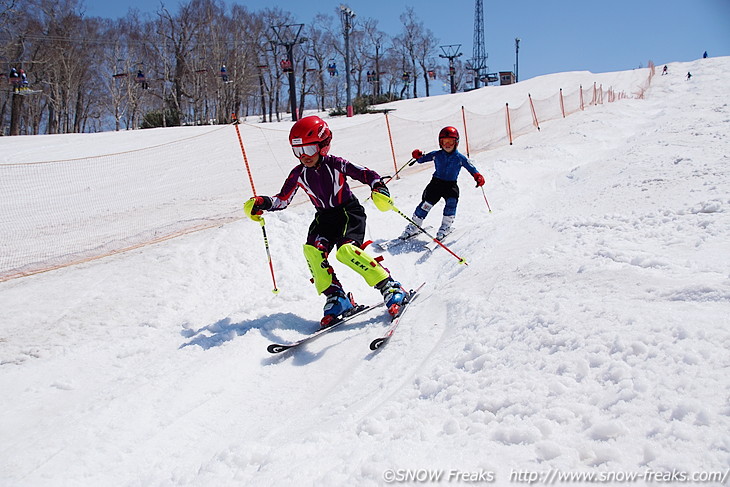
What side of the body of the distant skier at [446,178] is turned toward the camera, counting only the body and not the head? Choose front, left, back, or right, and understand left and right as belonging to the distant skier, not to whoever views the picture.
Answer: front

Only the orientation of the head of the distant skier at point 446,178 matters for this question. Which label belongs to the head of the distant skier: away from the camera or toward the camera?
toward the camera

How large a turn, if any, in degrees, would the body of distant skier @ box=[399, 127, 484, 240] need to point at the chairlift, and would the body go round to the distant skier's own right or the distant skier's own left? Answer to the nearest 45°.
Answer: approximately 180°
